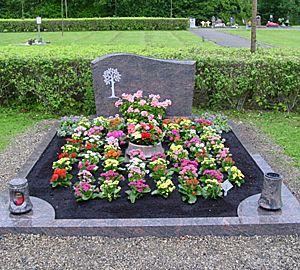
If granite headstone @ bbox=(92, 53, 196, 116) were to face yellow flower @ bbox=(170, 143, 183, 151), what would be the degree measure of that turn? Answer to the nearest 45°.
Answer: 0° — it already faces it

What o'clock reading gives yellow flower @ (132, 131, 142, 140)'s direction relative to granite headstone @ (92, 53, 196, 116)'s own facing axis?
The yellow flower is roughly at 12 o'clock from the granite headstone.

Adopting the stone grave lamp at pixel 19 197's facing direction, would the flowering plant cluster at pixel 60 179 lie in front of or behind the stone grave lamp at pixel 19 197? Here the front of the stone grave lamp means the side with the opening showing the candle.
behind

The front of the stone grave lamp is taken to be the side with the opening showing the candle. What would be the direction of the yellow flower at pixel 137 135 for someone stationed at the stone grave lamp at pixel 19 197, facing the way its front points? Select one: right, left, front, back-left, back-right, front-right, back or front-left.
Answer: back-left

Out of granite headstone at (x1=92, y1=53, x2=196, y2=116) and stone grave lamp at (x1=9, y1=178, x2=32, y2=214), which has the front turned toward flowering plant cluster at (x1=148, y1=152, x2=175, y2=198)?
the granite headstone

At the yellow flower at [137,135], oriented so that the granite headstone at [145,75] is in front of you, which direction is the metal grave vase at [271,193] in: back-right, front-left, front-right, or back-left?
back-right

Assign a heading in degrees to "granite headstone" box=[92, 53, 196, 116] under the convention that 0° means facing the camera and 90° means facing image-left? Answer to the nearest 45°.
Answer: approximately 0°

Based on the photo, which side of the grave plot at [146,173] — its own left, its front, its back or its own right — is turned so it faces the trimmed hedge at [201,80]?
back

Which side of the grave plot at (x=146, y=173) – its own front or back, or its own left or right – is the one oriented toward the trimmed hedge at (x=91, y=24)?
back

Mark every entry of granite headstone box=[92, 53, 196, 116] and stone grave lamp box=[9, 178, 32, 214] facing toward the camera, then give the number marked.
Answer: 2

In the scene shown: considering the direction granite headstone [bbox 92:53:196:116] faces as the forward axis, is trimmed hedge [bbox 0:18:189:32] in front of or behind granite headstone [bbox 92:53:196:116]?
behind
